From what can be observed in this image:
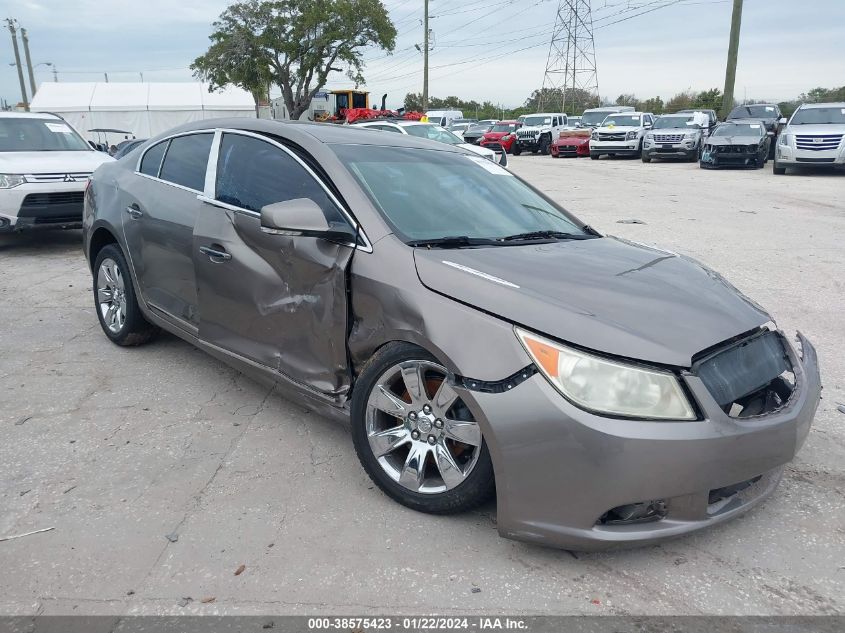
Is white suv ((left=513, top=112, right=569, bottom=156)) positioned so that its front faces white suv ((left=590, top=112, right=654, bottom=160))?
no

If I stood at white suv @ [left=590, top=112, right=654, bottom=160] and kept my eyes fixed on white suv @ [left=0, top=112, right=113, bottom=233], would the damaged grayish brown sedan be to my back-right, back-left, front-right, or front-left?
front-left

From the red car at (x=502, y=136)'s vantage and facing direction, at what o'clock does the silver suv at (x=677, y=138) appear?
The silver suv is roughly at 9 o'clock from the red car.

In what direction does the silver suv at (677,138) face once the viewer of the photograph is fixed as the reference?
facing the viewer

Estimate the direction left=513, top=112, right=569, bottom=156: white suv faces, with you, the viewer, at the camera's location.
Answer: facing the viewer and to the left of the viewer

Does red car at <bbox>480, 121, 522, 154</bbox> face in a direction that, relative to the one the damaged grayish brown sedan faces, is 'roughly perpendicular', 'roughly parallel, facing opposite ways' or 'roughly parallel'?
roughly perpendicular

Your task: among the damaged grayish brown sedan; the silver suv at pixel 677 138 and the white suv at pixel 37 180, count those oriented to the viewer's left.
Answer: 0

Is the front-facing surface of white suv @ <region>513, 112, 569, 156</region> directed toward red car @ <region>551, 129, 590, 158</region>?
no

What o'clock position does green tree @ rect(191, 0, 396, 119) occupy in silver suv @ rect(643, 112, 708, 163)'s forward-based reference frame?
The green tree is roughly at 4 o'clock from the silver suv.

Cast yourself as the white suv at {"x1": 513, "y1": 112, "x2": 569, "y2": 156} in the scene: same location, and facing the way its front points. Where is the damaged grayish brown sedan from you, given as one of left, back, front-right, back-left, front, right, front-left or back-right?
front-left

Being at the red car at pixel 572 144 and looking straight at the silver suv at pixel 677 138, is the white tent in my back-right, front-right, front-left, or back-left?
back-right

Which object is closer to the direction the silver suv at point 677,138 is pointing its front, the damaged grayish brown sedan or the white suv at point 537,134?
the damaged grayish brown sedan

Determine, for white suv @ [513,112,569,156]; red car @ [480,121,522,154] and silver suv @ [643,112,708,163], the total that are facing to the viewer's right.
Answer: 0

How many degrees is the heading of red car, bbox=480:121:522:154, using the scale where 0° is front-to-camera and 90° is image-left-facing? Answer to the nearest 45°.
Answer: approximately 45°

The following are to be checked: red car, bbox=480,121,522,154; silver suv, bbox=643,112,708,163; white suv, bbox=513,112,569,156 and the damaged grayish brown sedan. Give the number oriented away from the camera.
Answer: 0

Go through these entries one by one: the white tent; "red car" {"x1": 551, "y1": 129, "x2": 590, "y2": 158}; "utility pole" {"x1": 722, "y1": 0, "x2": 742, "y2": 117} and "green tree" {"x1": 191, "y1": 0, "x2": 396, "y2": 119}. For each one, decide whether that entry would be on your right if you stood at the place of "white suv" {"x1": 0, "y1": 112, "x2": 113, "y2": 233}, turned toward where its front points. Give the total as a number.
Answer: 0

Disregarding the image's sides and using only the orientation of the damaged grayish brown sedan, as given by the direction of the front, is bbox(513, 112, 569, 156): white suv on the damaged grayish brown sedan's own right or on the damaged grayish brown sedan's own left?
on the damaged grayish brown sedan's own left

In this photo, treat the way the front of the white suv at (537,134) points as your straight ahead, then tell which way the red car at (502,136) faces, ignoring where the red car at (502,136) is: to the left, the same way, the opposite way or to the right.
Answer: the same way

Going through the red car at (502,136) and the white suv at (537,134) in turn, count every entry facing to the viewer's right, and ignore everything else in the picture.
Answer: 0
